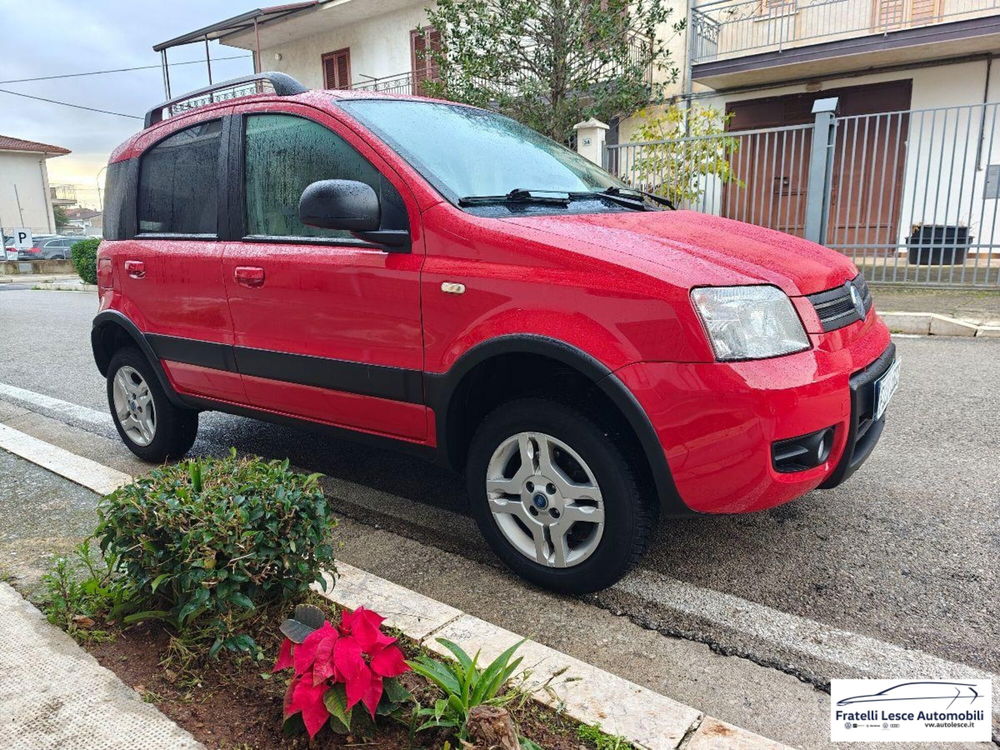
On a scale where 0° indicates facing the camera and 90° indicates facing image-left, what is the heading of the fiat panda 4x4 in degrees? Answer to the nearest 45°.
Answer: approximately 315°

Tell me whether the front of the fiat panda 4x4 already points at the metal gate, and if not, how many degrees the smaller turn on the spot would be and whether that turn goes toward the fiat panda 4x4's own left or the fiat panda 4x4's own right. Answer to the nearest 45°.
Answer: approximately 90° to the fiat panda 4x4's own left

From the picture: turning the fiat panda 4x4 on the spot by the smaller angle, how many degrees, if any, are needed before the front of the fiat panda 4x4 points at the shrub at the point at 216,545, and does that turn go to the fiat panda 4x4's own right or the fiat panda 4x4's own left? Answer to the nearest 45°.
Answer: approximately 90° to the fiat panda 4x4's own right

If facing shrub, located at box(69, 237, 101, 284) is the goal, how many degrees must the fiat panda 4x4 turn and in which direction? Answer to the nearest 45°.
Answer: approximately 180°

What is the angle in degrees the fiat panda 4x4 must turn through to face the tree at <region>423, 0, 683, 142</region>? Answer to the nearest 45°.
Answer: approximately 135° to its left

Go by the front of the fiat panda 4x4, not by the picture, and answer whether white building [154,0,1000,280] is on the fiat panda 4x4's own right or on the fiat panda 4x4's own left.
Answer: on the fiat panda 4x4's own left

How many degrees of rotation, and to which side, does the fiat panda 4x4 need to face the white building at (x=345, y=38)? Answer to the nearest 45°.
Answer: approximately 135° to its left

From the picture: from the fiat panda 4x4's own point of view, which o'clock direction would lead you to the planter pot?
The planter pot is roughly at 9 o'clock from the fiat panda 4x4.

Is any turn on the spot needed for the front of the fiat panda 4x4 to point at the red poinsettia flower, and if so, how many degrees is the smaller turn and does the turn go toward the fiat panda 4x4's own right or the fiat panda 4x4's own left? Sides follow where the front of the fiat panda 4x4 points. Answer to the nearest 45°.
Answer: approximately 45° to the fiat panda 4x4's own right

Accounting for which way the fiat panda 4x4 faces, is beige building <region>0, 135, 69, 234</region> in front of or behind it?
behind
